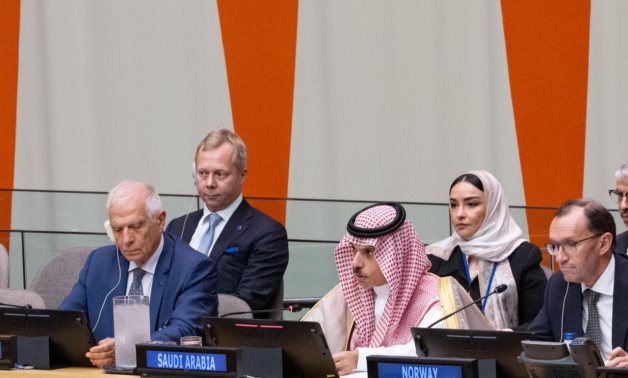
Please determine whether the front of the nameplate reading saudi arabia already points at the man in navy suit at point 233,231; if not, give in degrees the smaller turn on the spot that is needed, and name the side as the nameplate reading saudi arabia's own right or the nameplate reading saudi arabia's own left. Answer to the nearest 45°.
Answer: approximately 180°

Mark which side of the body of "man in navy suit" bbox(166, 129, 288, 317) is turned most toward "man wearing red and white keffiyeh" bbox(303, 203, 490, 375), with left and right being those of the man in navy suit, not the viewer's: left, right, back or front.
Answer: left

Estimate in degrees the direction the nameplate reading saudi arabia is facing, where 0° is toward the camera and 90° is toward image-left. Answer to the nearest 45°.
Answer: approximately 0°

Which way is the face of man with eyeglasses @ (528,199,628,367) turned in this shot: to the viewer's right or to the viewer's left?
to the viewer's left

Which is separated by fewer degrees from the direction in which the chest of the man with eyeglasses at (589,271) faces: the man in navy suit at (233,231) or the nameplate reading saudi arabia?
the nameplate reading saudi arabia

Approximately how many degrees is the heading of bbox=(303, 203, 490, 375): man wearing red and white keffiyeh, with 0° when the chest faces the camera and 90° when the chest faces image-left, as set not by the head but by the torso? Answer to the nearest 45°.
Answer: approximately 45°

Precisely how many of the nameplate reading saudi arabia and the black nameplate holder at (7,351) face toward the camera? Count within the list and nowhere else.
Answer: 2
